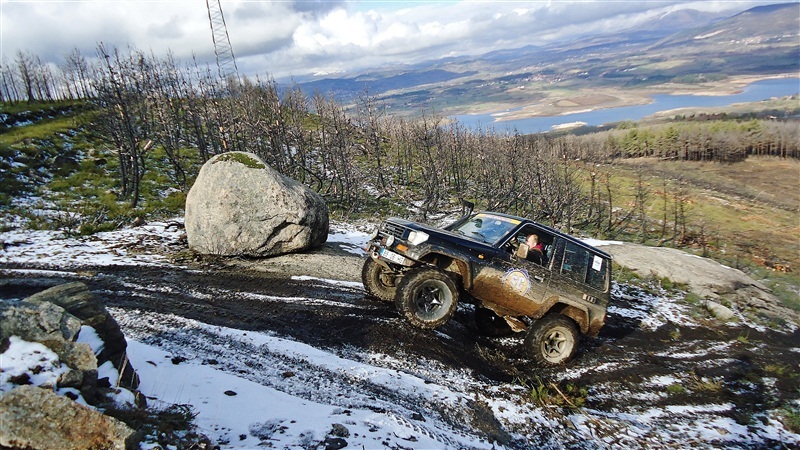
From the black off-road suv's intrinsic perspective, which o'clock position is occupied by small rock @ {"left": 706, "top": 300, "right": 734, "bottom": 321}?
The small rock is roughly at 6 o'clock from the black off-road suv.

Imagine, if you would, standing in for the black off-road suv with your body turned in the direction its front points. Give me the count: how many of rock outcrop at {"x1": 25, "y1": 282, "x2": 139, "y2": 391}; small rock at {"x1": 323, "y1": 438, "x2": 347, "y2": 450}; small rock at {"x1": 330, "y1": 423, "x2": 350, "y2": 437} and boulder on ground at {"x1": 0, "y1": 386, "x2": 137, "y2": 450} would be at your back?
0

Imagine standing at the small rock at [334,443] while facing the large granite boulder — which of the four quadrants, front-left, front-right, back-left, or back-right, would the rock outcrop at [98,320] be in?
front-left

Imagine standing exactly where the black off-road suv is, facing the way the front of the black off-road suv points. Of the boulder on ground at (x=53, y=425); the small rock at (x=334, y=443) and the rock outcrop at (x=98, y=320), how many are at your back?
0

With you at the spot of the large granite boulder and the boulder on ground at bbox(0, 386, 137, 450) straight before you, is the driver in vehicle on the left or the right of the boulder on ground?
left

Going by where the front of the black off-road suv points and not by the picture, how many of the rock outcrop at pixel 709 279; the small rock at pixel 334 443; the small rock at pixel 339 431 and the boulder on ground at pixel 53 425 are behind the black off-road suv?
1

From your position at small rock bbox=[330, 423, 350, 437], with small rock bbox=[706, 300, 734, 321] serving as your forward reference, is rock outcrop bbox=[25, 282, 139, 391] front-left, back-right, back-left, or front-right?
back-left

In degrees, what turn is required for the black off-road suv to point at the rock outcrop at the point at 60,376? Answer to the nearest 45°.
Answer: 0° — it already faces it

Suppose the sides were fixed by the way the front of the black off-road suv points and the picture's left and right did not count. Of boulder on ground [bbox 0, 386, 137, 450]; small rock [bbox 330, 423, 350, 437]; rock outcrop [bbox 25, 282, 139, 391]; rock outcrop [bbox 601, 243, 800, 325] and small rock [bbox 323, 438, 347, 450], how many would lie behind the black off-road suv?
1

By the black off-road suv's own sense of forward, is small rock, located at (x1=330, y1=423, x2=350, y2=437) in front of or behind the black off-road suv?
in front

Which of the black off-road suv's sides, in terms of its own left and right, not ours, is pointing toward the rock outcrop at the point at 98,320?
front

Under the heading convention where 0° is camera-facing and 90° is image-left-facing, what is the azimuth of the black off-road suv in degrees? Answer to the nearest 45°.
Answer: approximately 45°

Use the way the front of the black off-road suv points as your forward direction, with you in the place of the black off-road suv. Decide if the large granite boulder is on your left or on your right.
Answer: on your right

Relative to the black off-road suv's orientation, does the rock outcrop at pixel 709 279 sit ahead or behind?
behind

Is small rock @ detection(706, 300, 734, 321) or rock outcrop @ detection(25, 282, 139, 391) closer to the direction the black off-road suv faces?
the rock outcrop

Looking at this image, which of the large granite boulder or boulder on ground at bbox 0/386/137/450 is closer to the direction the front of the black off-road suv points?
the boulder on ground
